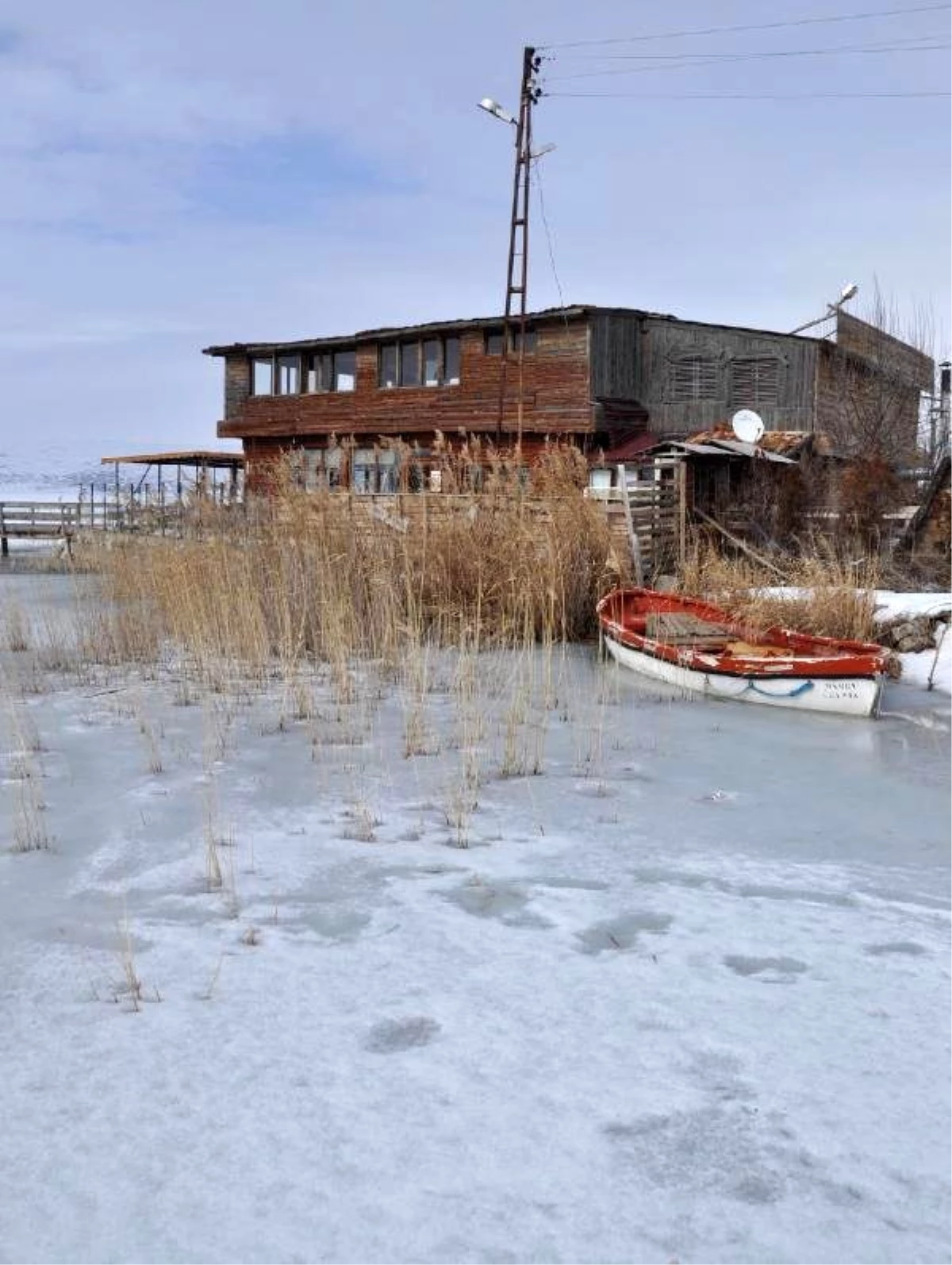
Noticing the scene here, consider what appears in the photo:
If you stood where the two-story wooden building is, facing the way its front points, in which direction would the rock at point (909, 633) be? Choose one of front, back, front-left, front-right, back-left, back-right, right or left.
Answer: front-left

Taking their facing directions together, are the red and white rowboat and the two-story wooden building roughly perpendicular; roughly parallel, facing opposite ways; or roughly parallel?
roughly perpendicular

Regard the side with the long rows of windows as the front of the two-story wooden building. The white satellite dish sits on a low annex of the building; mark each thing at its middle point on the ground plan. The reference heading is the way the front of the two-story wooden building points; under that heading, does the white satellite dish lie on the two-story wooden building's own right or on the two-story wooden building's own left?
on the two-story wooden building's own left

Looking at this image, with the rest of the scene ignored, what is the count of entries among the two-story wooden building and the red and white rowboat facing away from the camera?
0

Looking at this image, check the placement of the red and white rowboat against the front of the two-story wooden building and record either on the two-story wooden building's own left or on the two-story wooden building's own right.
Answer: on the two-story wooden building's own left
